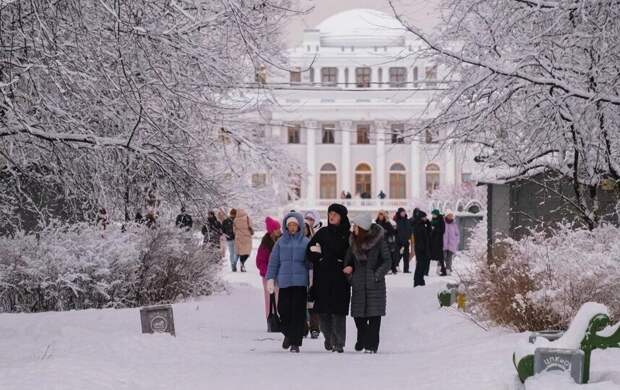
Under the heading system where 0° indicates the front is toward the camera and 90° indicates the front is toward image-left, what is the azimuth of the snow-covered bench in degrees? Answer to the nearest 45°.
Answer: approximately 90°

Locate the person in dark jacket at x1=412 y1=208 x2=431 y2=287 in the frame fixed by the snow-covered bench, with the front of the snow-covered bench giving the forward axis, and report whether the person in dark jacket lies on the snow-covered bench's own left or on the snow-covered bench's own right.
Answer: on the snow-covered bench's own right

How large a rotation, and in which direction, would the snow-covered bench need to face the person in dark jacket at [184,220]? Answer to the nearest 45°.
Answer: approximately 45° to its right
